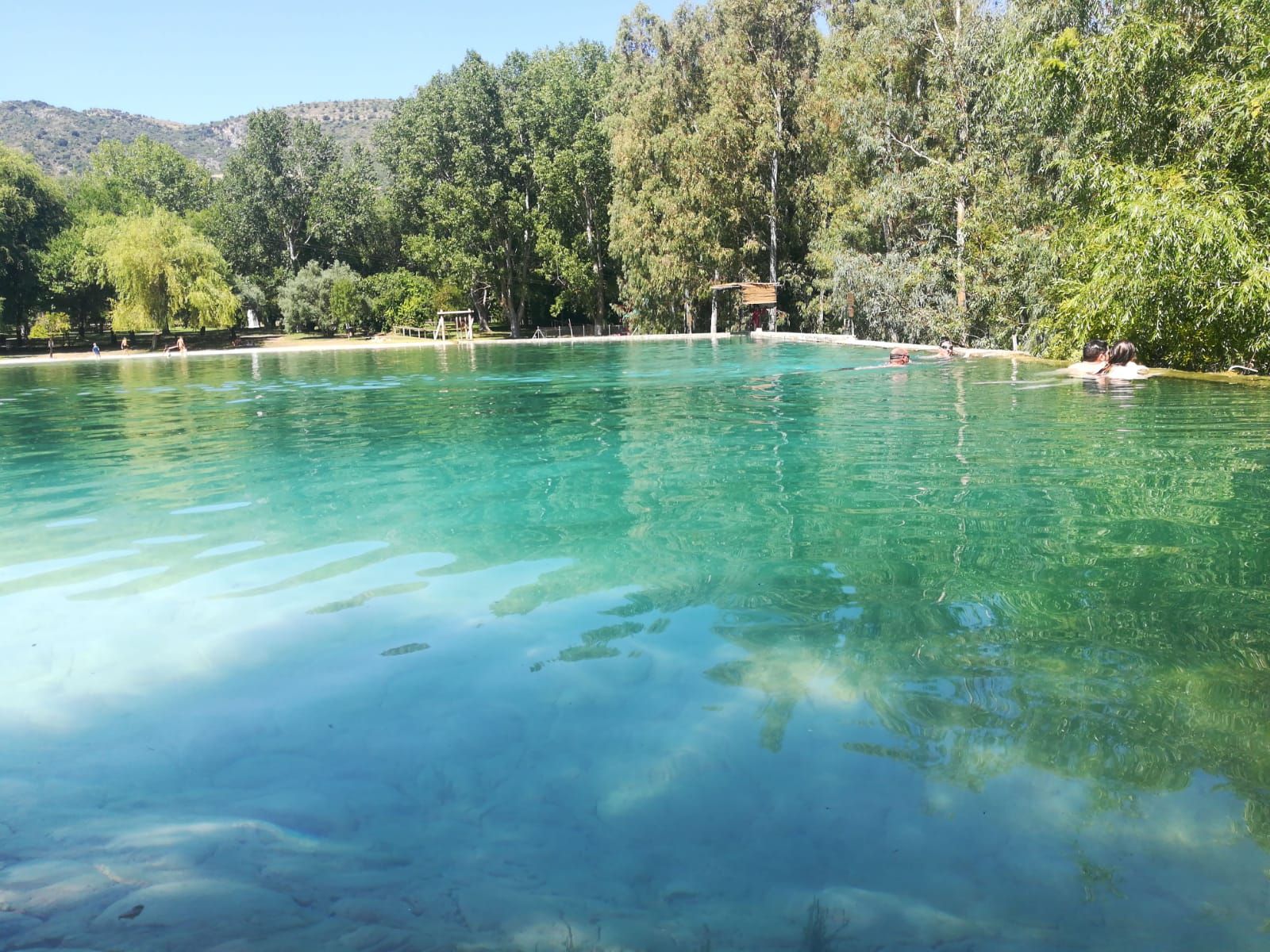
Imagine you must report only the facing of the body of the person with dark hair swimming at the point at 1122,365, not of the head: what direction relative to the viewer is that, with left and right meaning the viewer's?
facing away from the viewer

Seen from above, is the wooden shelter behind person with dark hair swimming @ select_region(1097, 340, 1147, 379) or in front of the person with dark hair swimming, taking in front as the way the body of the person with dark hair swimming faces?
in front
